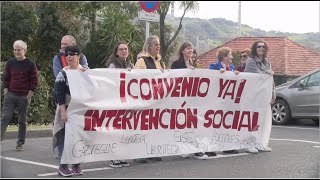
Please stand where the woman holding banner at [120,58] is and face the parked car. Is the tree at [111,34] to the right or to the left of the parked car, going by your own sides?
left

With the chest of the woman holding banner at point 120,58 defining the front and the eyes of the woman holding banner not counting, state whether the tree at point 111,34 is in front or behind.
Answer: behind

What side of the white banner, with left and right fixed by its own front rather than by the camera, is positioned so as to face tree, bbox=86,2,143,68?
back

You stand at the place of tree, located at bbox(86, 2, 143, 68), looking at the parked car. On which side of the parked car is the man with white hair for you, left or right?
right

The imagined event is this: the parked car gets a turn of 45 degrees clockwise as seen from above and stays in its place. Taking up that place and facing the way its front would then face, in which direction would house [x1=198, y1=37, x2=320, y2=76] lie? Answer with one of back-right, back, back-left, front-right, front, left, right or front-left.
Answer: front-right

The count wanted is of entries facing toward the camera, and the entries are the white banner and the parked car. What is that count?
1

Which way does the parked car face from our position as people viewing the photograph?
facing to the left of the viewer

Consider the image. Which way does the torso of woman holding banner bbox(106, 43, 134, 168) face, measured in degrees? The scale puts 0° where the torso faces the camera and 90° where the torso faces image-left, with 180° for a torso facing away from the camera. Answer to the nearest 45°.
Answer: approximately 315°

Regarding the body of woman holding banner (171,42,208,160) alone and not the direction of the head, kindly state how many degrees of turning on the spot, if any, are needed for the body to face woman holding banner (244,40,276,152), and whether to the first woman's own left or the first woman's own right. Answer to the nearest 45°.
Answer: approximately 90° to the first woman's own left

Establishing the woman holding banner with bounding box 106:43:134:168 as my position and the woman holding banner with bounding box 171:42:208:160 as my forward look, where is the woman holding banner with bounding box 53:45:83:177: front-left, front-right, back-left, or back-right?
back-right

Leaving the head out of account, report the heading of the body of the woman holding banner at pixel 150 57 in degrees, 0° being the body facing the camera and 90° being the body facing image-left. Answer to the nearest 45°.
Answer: approximately 315°

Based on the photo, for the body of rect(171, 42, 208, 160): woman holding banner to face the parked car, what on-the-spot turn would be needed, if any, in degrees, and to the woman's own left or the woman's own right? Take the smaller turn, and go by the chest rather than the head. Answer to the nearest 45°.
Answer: approximately 90° to the woman's own left

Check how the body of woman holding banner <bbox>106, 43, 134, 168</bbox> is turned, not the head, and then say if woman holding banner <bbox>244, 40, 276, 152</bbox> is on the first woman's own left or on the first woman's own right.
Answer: on the first woman's own left

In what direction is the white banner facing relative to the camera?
toward the camera

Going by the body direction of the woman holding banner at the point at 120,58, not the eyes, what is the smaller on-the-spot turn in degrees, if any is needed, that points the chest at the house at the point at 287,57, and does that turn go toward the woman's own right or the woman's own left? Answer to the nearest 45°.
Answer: approximately 90° to the woman's own left
